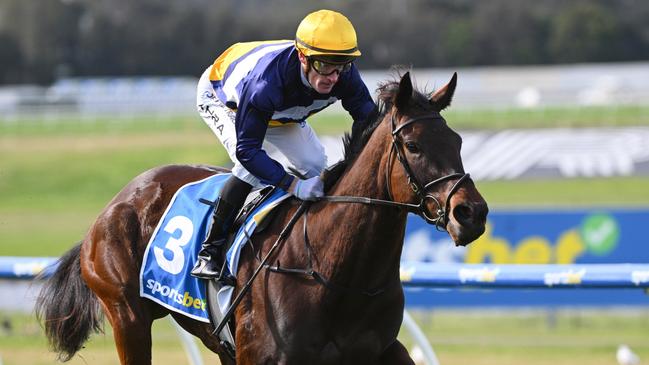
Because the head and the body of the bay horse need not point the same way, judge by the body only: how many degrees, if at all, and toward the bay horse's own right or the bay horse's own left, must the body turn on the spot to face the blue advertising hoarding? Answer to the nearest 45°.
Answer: approximately 90° to the bay horse's own left

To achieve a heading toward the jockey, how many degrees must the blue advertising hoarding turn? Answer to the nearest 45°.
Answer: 0° — it already faces them

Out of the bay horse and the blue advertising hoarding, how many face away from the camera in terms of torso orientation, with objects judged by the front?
0

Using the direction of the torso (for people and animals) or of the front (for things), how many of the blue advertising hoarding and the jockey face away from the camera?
0

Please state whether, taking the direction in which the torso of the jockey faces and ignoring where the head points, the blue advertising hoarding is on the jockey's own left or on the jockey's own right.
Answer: on the jockey's own left

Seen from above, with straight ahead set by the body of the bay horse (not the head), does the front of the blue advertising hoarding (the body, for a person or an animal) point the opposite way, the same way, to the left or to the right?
to the right

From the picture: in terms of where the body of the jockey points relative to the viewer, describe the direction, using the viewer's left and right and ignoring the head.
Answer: facing the viewer and to the right of the viewer

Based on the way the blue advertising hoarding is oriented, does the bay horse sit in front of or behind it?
in front

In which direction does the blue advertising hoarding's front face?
toward the camera
